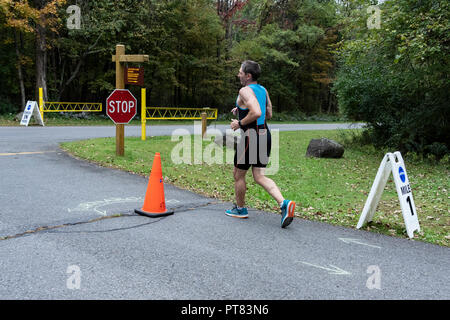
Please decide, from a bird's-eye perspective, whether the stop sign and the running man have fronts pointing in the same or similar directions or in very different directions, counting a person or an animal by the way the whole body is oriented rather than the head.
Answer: very different directions

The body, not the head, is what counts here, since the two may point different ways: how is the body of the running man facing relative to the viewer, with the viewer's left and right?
facing away from the viewer and to the left of the viewer

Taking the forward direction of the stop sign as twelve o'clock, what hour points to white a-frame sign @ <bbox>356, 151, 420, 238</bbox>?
The white a-frame sign is roughly at 11 o'clock from the stop sign.

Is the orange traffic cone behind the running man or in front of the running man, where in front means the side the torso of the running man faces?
in front

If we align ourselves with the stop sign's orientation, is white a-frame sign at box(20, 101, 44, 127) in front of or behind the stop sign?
behind

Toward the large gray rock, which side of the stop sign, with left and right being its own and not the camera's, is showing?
left

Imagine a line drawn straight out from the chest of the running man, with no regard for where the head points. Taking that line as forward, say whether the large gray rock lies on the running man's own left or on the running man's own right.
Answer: on the running man's own right

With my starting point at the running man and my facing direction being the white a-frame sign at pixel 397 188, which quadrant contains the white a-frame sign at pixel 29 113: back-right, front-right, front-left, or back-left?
back-left

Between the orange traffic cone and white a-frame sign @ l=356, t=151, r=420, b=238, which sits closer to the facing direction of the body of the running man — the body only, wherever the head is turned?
the orange traffic cone

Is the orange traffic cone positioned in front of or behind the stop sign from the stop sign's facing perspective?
in front

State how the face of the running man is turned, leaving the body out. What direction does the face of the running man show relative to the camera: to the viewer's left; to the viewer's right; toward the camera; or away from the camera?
to the viewer's left

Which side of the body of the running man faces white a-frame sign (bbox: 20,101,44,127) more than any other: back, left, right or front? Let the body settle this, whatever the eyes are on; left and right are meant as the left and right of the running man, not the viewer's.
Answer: front

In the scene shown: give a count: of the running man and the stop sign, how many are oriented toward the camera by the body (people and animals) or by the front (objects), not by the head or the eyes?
1
